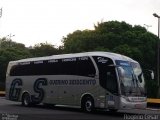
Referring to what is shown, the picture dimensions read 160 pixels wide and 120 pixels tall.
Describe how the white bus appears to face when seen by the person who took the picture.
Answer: facing the viewer and to the right of the viewer
